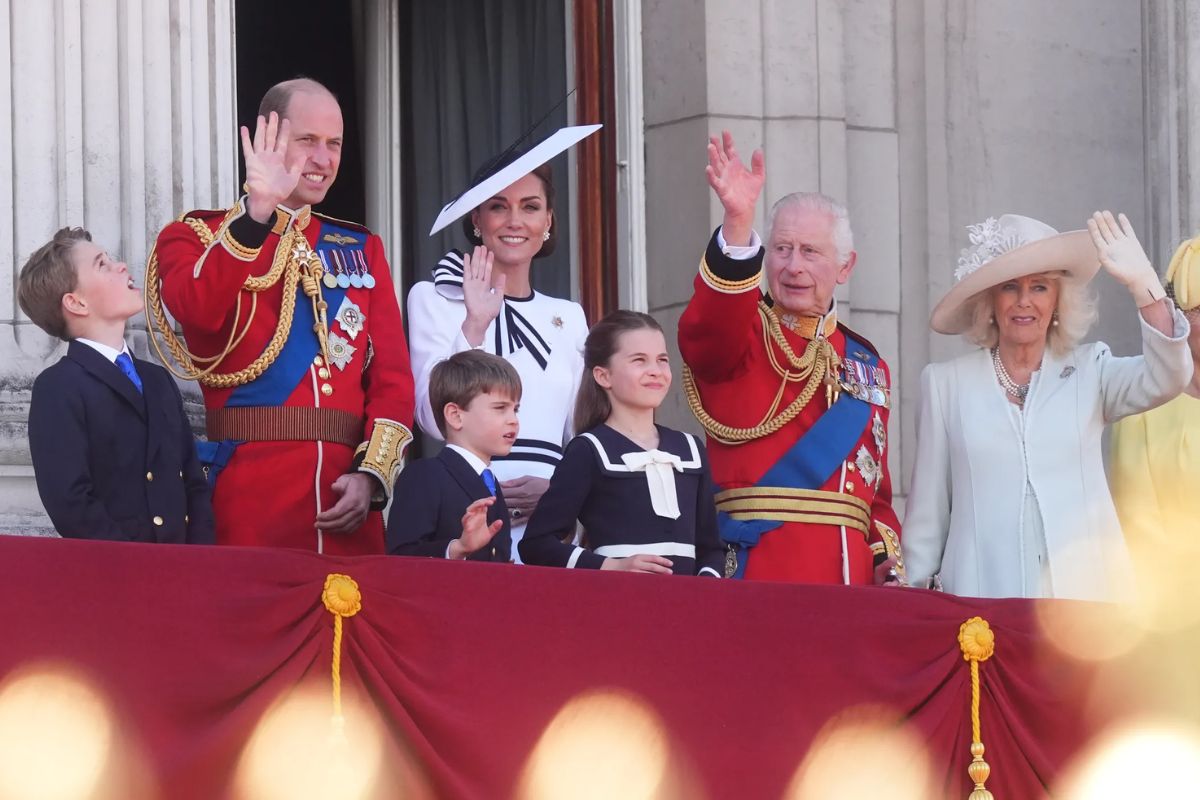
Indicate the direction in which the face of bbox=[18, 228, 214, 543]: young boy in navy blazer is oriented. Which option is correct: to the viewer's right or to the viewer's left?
to the viewer's right

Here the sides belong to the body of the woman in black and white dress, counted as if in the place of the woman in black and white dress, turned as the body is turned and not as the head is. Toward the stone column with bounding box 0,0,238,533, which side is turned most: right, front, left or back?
right

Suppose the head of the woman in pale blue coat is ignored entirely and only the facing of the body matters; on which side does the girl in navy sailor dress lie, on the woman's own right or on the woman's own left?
on the woman's own right

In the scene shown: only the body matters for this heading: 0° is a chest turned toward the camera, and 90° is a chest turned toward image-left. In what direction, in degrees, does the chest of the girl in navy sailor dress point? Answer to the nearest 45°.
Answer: approximately 315°

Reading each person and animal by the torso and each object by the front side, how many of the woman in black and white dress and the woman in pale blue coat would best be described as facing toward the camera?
2
